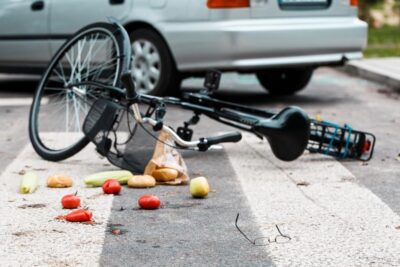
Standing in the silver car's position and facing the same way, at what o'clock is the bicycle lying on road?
The bicycle lying on road is roughly at 8 o'clock from the silver car.

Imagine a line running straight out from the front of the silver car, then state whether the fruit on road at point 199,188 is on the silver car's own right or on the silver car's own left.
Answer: on the silver car's own left

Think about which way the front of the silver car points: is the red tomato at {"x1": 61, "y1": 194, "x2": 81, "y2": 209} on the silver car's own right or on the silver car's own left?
on the silver car's own left

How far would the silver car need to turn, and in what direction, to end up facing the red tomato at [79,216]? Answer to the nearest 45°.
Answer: approximately 135° to its left

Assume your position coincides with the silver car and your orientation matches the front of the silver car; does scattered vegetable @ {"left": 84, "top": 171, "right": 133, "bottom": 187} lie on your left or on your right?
on your left

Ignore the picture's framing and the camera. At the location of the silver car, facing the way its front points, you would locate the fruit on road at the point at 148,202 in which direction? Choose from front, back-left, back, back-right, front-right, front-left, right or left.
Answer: back-left

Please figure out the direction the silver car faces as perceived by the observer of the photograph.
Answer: facing away from the viewer and to the left of the viewer
